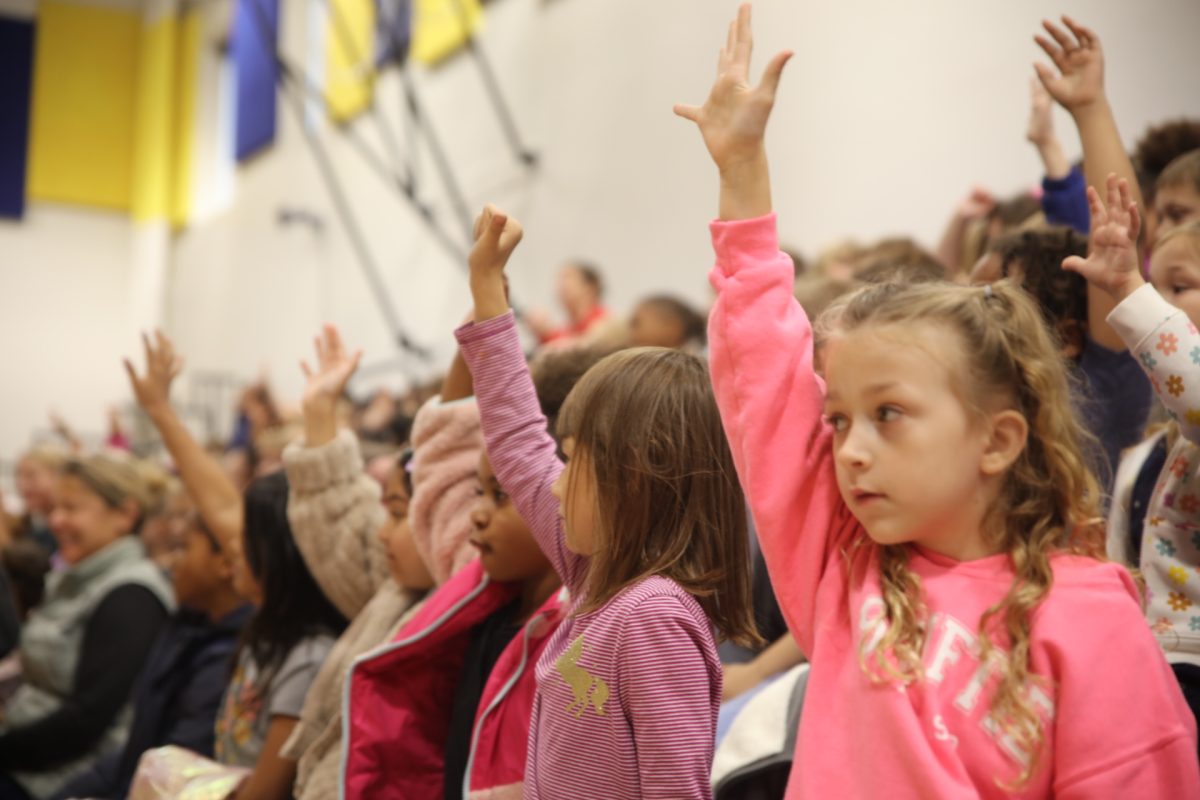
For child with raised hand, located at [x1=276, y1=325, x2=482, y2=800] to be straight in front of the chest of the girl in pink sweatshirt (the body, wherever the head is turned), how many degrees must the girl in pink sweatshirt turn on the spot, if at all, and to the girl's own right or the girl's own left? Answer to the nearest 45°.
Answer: approximately 90° to the girl's own right

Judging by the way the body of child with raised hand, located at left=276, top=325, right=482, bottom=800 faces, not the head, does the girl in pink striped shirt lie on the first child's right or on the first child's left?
on the first child's left

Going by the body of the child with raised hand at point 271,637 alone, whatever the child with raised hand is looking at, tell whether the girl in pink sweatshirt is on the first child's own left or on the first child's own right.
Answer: on the first child's own left

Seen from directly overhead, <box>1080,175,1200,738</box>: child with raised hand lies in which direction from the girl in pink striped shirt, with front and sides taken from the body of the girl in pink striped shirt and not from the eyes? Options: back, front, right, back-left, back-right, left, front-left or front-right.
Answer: back

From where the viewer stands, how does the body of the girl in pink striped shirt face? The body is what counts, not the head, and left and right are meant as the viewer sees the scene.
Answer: facing to the left of the viewer

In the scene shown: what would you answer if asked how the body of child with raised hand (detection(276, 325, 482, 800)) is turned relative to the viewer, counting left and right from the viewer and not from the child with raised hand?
facing to the left of the viewer

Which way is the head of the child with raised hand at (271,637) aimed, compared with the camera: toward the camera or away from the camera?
away from the camera

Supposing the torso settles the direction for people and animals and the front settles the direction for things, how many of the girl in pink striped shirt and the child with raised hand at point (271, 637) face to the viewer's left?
2

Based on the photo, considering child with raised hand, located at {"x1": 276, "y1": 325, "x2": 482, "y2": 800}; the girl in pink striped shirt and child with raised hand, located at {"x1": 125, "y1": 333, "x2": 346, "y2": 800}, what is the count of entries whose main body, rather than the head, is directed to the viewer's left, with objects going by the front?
3

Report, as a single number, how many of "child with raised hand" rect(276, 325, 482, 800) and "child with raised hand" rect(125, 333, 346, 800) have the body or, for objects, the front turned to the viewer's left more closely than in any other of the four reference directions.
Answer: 2

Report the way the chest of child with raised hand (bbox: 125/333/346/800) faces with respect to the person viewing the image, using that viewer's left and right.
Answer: facing to the left of the viewer
